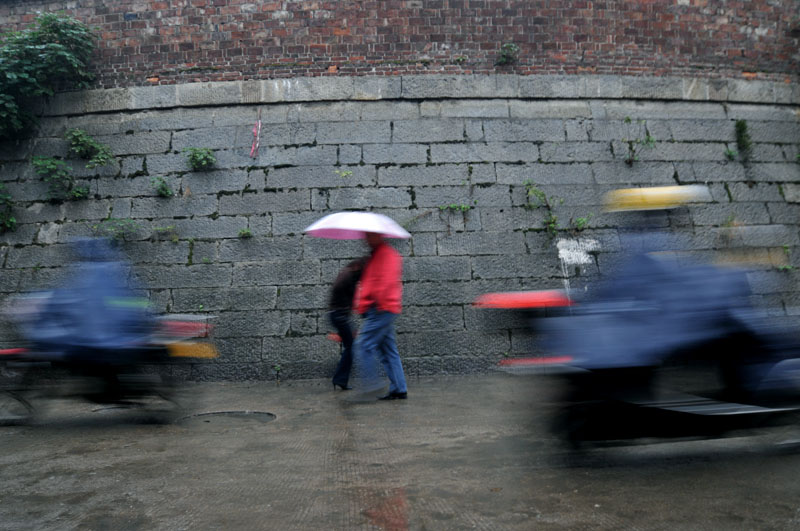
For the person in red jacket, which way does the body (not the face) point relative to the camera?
to the viewer's left
